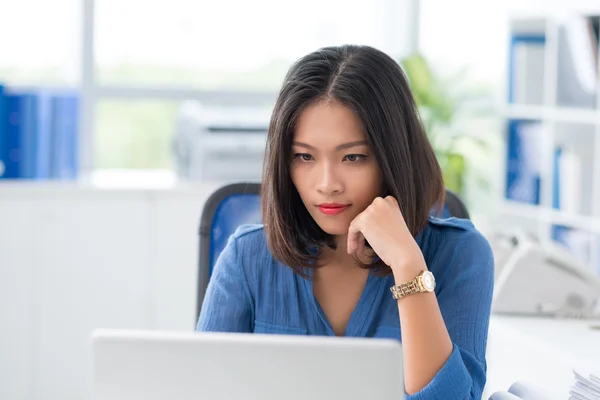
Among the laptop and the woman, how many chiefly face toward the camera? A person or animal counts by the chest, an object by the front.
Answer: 1

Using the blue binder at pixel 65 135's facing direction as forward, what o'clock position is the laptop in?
The laptop is roughly at 12 o'clock from the blue binder.

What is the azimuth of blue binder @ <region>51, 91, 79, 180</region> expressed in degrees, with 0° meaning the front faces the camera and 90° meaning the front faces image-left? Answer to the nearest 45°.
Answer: approximately 0°

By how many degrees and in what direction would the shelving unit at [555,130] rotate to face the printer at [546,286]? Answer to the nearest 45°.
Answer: approximately 45° to its left

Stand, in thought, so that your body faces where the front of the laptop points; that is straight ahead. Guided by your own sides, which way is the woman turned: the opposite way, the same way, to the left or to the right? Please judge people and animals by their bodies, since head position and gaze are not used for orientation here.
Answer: the opposite way

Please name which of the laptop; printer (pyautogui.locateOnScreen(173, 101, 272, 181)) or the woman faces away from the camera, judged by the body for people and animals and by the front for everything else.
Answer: the laptop

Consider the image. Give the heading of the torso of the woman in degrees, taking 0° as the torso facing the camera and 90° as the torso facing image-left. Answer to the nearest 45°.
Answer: approximately 0°

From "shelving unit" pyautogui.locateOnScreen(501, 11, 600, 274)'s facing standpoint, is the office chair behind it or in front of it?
in front

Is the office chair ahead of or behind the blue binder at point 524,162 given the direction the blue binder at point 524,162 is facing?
ahead

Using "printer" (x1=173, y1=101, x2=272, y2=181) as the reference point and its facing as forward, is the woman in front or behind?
in front
